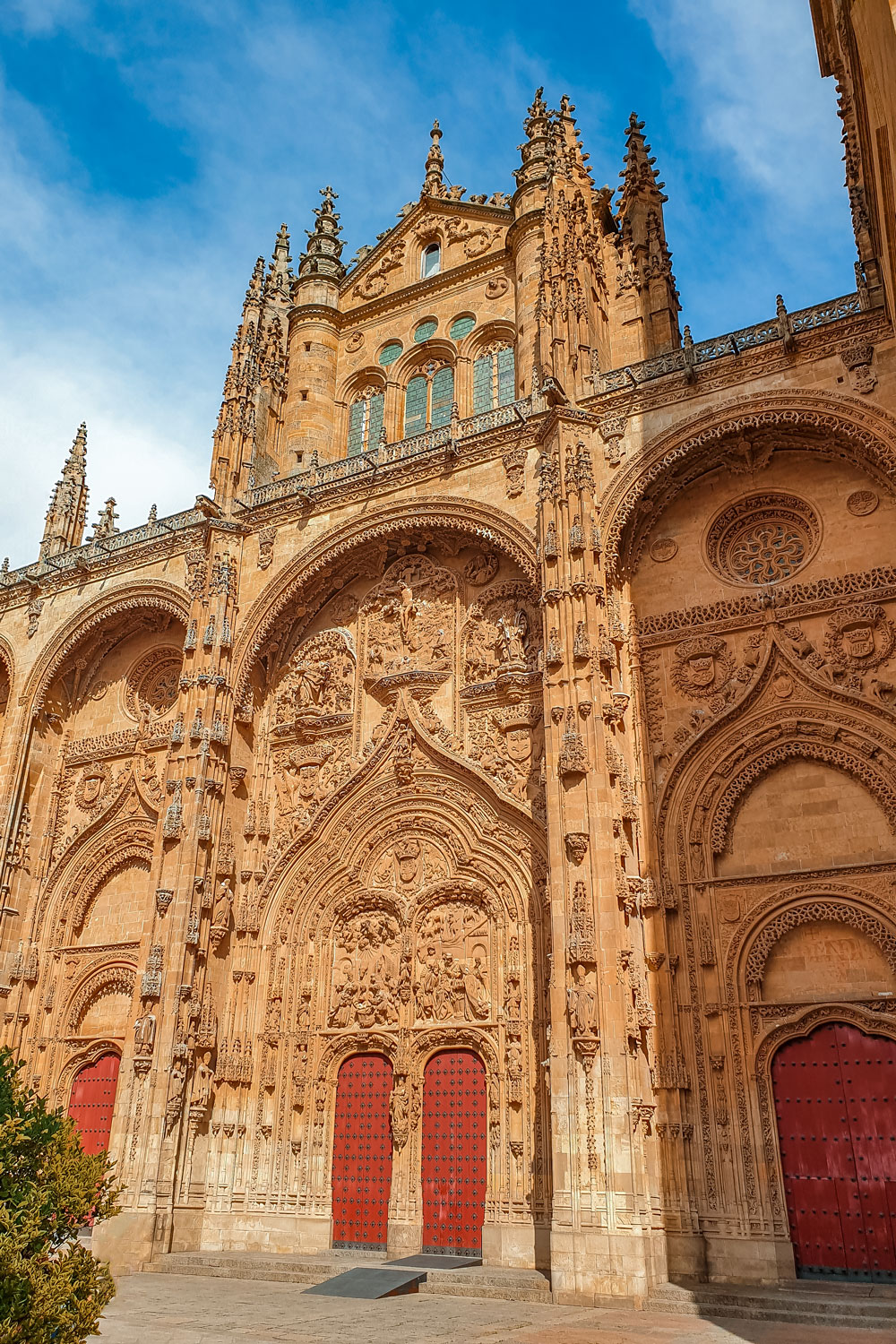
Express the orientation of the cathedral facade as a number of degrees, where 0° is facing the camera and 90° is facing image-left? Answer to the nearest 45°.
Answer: approximately 45°
